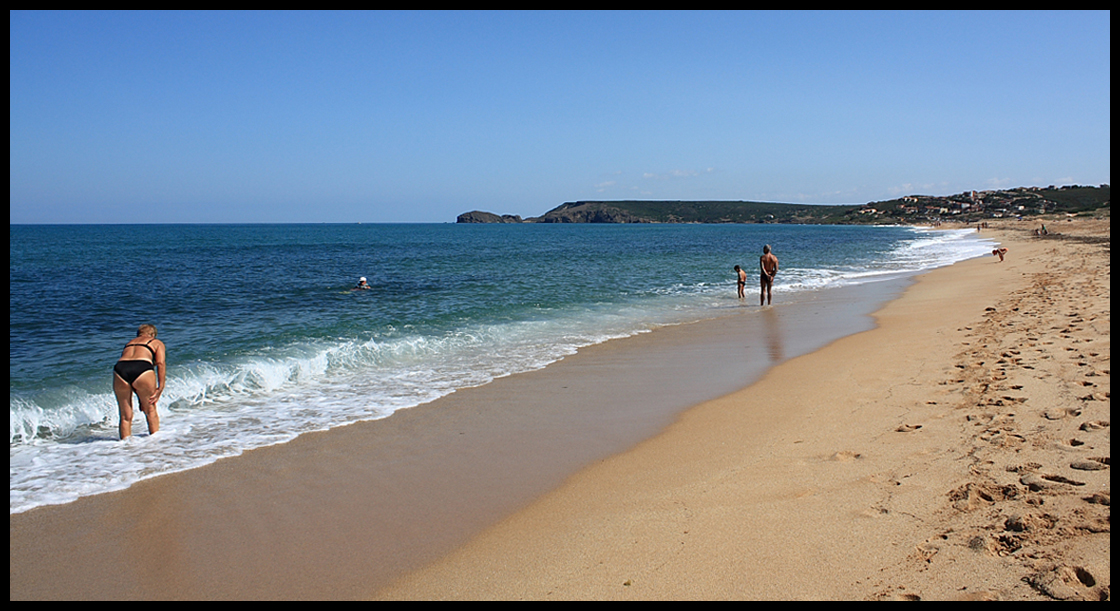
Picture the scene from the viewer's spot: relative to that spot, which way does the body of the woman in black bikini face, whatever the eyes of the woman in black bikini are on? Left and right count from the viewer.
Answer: facing away from the viewer and to the right of the viewer
